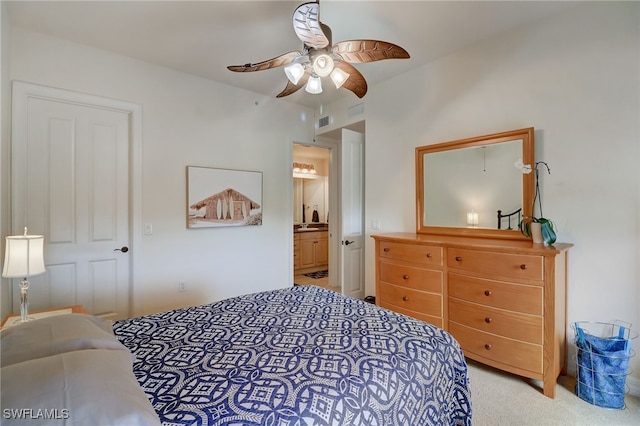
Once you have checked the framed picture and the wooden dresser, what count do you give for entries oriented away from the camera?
0

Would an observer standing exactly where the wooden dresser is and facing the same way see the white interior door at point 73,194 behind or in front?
in front

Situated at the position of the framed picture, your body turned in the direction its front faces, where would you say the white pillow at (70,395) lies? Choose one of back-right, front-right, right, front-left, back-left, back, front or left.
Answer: front-right

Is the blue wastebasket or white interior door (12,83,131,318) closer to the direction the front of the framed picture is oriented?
the blue wastebasket

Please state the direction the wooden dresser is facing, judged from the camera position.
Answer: facing the viewer and to the left of the viewer

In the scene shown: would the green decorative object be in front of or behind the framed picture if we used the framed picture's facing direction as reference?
in front

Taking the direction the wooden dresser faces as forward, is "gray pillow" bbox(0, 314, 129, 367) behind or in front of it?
in front

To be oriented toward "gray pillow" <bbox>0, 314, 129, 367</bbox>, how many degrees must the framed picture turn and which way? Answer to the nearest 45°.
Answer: approximately 45° to its right

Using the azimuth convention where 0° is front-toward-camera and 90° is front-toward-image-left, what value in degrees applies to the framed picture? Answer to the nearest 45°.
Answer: approximately 315°
